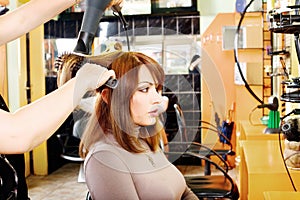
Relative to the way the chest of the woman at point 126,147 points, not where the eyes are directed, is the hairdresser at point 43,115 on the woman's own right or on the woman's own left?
on the woman's own right

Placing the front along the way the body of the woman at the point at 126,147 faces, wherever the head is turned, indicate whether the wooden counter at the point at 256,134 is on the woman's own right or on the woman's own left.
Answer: on the woman's own left

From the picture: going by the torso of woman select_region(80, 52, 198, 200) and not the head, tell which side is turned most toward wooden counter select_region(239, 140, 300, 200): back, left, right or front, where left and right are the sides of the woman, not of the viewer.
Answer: left

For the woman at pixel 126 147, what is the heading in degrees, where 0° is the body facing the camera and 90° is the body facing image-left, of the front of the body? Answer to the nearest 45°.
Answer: approximately 315°
